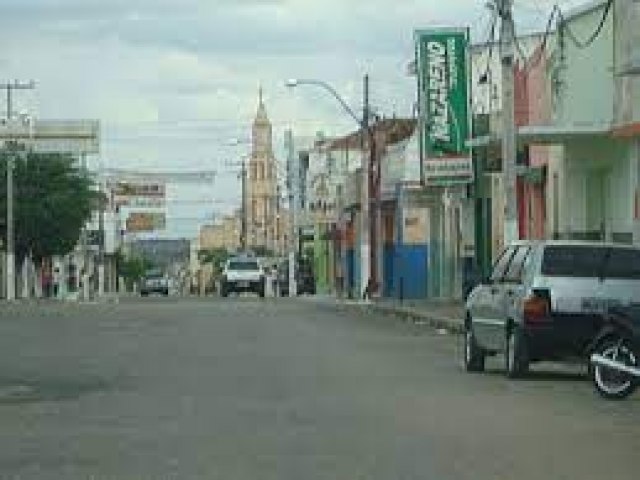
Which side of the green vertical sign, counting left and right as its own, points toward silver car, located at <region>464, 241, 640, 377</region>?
front

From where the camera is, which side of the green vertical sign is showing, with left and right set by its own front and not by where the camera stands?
front

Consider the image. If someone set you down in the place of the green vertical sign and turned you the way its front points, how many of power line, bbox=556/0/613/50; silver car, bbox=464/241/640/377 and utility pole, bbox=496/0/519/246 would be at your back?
0

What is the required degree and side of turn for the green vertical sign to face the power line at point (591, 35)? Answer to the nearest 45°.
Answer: approximately 45° to its left

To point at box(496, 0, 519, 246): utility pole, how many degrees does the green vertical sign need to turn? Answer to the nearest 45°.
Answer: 0° — it already faces it
